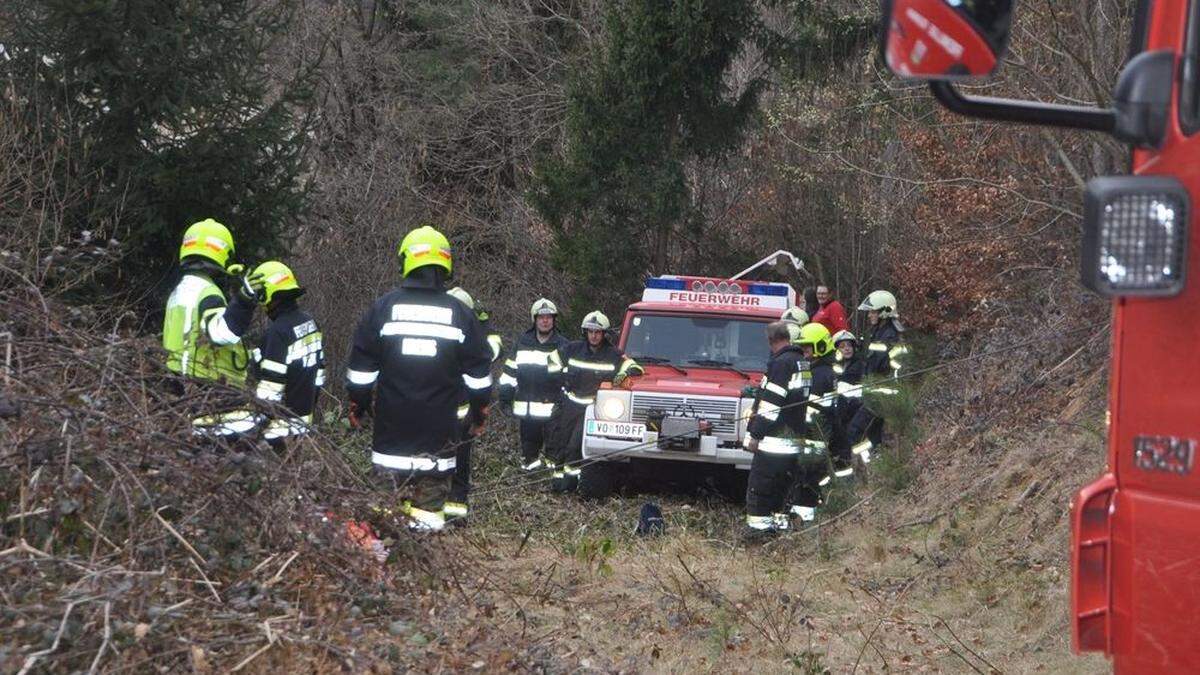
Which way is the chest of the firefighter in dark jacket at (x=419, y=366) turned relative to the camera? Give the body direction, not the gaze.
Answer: away from the camera

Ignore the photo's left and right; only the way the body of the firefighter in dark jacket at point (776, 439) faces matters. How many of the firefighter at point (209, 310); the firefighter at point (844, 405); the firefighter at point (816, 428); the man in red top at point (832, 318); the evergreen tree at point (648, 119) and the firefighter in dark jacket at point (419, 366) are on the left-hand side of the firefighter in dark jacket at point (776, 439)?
2

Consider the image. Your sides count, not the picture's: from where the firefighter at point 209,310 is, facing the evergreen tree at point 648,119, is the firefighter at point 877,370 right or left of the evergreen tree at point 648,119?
right

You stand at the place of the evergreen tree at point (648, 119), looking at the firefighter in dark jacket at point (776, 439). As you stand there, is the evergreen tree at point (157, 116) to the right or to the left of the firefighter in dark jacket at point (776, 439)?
right

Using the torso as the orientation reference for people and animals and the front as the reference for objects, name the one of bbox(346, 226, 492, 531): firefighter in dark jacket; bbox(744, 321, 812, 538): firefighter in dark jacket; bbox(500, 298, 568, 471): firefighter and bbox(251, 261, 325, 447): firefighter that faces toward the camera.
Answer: bbox(500, 298, 568, 471): firefighter

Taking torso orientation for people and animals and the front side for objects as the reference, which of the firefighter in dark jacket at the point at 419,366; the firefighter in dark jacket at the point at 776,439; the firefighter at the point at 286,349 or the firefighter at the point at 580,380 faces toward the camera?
the firefighter at the point at 580,380

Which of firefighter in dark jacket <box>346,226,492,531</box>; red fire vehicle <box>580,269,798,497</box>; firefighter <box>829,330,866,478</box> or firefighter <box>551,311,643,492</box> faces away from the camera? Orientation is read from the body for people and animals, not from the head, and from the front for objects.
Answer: the firefighter in dark jacket

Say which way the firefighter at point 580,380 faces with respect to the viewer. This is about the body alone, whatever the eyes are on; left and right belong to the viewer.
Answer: facing the viewer

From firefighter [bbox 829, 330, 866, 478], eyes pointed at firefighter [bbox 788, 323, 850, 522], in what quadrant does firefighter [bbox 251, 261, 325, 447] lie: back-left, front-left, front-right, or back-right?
front-right

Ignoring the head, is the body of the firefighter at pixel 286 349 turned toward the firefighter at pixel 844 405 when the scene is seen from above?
no

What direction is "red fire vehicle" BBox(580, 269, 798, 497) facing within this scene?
toward the camera

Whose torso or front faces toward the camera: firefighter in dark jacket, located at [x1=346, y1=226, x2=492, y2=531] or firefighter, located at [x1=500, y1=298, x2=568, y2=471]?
the firefighter

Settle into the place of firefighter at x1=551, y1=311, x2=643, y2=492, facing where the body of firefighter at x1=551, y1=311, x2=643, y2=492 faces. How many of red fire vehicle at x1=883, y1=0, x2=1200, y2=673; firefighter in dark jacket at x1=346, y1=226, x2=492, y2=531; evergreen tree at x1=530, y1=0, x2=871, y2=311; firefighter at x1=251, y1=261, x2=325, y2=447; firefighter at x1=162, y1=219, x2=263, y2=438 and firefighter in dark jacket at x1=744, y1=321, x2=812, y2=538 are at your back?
1

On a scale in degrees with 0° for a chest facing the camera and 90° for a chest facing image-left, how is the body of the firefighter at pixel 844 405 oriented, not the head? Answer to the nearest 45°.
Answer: approximately 45°

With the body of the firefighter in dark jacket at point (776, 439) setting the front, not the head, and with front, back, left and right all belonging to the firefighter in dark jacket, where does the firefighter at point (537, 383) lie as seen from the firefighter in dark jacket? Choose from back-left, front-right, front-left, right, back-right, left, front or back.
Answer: front

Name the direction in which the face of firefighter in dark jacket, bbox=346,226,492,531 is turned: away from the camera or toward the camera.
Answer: away from the camera

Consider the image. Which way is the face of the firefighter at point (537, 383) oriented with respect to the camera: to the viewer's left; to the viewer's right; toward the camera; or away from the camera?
toward the camera

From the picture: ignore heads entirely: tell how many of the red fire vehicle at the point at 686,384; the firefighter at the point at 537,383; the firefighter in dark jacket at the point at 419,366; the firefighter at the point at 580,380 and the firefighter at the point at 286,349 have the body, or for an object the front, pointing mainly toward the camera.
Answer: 3

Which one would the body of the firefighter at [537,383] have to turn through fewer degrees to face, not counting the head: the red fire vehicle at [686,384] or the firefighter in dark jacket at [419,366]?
the firefighter in dark jacket

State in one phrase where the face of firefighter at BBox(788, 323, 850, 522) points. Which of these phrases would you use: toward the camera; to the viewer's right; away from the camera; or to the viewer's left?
to the viewer's left

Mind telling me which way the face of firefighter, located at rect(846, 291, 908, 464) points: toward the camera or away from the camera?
toward the camera
